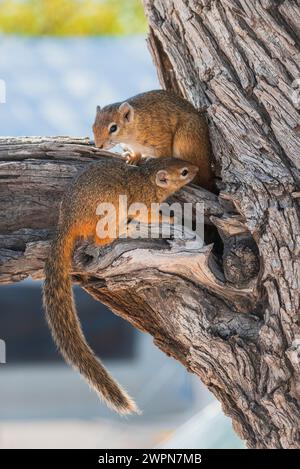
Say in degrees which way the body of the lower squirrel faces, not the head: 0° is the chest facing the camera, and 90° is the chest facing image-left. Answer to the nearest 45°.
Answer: approximately 270°
